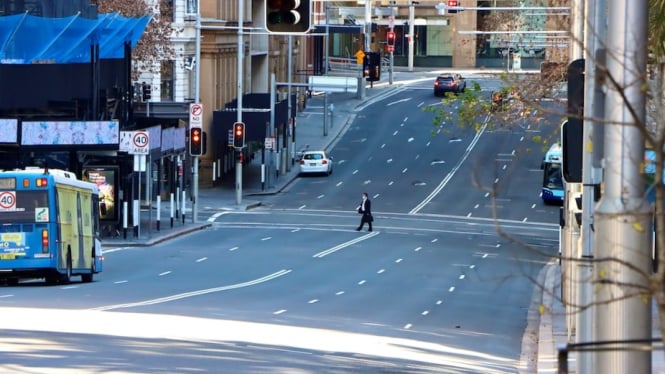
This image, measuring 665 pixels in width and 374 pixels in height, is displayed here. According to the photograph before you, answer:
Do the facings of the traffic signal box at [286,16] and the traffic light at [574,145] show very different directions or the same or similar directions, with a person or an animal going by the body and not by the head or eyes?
very different directions

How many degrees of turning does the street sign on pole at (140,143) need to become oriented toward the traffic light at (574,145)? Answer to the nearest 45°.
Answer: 0° — it already faces it

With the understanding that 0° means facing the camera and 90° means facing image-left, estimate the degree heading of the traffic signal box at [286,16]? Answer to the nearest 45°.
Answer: approximately 0°

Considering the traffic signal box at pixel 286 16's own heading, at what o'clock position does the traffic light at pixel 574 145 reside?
The traffic light is roughly at 11 o'clock from the traffic signal box.

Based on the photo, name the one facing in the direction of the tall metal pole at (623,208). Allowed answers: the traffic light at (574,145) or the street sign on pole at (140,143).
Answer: the street sign on pole

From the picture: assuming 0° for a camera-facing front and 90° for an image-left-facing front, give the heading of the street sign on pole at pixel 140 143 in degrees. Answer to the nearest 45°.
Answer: approximately 0°

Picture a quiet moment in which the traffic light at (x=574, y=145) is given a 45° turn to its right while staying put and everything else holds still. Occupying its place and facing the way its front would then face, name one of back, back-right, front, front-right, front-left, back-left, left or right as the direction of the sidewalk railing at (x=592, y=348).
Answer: back-right

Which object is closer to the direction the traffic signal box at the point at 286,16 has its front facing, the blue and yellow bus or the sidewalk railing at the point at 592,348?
the sidewalk railing

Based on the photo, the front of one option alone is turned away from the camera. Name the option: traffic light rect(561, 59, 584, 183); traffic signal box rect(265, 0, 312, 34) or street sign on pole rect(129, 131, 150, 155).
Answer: the traffic light

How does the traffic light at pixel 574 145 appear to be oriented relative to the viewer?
away from the camera

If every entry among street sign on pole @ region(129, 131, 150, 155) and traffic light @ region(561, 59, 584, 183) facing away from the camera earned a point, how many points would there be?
1

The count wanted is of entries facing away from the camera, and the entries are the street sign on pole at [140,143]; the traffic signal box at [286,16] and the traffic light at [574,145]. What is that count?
1

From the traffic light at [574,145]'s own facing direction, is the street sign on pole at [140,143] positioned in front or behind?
in front

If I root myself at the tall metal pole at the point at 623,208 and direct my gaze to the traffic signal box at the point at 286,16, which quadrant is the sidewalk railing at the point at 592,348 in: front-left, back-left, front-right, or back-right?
back-left
